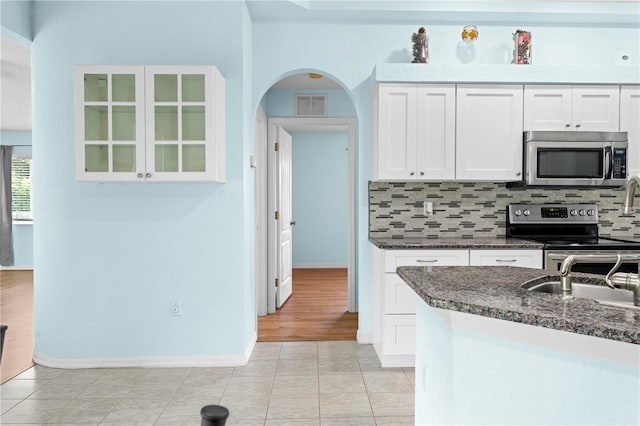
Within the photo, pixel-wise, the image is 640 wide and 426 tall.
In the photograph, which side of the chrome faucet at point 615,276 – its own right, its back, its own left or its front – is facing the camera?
left

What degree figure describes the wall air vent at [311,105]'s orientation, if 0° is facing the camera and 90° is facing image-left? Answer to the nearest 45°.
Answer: approximately 0°

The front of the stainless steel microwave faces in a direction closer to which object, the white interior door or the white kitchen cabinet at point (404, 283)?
the white kitchen cabinet

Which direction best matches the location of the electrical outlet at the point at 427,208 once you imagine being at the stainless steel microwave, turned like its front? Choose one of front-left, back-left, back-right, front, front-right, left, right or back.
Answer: right

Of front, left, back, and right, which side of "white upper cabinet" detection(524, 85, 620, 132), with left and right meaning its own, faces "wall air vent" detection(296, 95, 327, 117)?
right

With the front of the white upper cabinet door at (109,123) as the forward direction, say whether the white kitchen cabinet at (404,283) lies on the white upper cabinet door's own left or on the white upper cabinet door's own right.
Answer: on the white upper cabinet door's own left

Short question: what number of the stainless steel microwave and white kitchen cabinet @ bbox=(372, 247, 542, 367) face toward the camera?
2

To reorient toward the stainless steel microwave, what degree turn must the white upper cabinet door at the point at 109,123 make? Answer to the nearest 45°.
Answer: approximately 90° to its left

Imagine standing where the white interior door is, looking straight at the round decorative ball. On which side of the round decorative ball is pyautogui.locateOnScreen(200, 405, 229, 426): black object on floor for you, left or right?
right
